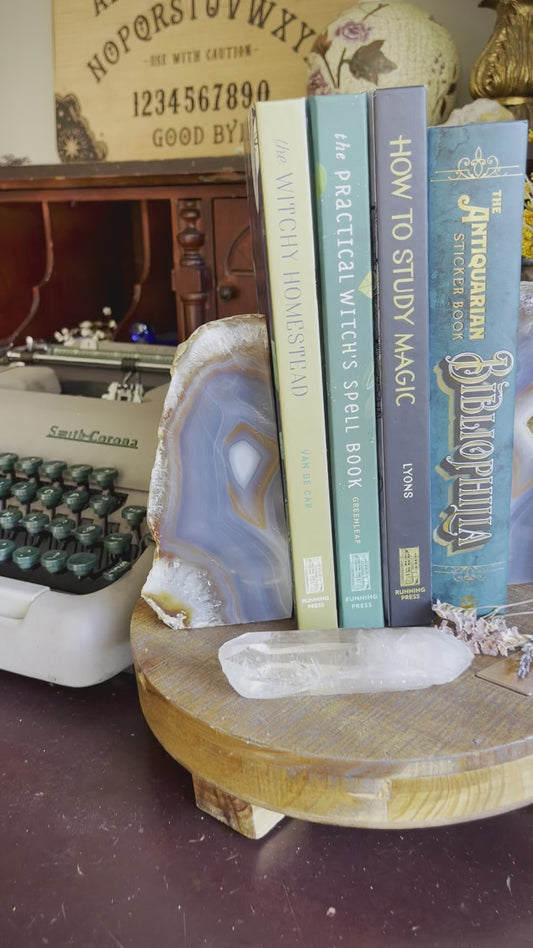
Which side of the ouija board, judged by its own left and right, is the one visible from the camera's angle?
front

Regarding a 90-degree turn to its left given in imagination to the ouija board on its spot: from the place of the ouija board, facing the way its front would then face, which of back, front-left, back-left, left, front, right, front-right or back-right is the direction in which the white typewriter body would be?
right

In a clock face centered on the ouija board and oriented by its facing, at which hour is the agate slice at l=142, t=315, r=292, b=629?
The agate slice is roughly at 12 o'clock from the ouija board.

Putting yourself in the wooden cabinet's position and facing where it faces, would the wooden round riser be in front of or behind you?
in front

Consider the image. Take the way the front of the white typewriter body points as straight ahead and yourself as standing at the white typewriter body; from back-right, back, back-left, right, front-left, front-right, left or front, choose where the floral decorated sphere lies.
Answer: back-left

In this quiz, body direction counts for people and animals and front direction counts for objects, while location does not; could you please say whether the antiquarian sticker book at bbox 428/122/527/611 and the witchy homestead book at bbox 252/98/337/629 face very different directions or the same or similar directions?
same or similar directions

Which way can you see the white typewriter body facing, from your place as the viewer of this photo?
facing the viewer

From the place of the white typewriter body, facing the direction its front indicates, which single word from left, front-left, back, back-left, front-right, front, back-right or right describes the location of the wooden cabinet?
back
